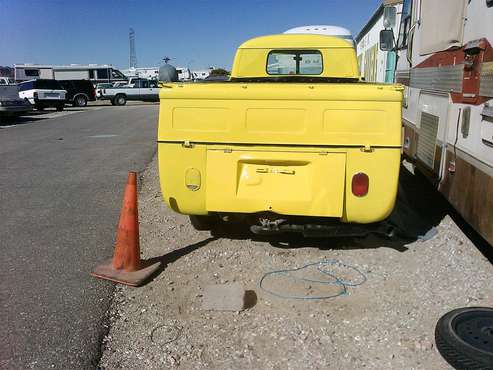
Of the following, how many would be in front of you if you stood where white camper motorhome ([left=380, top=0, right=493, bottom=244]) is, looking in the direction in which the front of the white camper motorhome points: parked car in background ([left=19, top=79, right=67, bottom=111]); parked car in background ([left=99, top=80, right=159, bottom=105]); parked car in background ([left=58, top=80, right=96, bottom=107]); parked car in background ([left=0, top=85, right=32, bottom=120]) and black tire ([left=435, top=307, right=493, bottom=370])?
4

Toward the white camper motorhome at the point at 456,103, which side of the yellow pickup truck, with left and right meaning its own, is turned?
right

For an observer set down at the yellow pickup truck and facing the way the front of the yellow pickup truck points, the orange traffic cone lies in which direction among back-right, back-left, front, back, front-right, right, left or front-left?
left

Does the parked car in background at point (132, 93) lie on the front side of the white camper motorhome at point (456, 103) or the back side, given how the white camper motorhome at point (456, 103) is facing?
on the front side

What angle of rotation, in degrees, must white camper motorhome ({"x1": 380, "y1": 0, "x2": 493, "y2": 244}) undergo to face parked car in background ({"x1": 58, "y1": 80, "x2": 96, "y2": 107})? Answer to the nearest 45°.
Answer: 0° — it already faces it

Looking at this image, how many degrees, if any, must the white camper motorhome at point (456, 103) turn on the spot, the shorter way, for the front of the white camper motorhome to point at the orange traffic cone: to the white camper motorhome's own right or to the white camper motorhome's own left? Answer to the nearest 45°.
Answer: approximately 90° to the white camper motorhome's own left

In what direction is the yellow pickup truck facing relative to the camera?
away from the camera

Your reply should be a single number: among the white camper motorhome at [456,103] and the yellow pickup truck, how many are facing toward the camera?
0

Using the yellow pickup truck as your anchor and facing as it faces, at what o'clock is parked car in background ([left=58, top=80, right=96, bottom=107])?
The parked car in background is roughly at 11 o'clock from the yellow pickup truck.

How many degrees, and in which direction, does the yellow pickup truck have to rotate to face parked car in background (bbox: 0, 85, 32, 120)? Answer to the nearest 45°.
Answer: approximately 45° to its left

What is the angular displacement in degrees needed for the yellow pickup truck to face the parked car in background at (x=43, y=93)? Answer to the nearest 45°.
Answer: approximately 45° to its left

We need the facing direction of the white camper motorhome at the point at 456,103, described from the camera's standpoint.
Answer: facing away from the viewer and to the left of the viewer

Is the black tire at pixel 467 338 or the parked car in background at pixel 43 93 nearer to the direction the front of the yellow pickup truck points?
the parked car in background

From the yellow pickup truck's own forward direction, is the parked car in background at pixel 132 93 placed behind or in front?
in front
